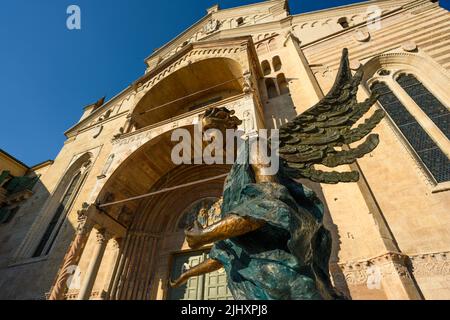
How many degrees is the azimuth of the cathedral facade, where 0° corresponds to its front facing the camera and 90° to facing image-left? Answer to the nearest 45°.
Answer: approximately 45°

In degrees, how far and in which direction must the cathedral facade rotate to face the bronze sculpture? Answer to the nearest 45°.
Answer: approximately 45° to its left
